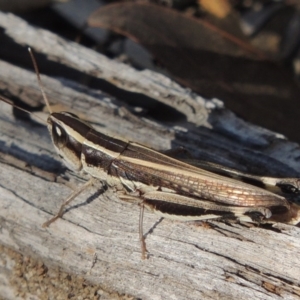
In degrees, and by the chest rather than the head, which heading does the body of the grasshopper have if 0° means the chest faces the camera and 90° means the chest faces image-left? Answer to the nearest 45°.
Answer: approximately 90°
